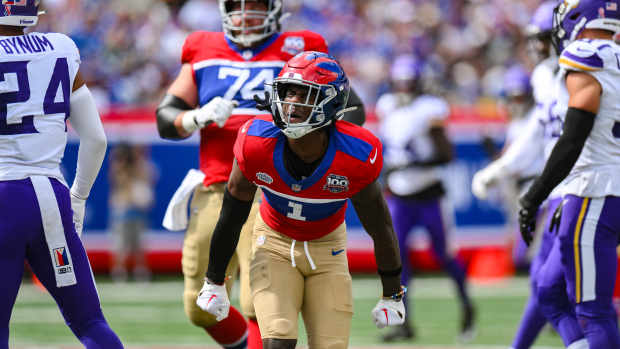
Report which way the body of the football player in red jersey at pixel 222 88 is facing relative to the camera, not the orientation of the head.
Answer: toward the camera

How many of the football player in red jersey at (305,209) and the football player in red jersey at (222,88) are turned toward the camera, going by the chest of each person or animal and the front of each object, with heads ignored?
2

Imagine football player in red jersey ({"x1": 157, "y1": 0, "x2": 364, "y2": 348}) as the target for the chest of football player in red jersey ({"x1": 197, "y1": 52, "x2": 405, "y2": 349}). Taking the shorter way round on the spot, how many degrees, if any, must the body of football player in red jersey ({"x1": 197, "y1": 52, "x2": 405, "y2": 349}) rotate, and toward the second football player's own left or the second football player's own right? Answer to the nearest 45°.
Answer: approximately 135° to the second football player's own right

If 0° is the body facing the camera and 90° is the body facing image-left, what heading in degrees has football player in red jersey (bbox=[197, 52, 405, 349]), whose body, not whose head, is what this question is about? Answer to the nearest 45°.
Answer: approximately 0°

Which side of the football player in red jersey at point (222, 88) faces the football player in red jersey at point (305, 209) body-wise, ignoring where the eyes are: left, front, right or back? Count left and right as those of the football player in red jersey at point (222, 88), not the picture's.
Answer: front
